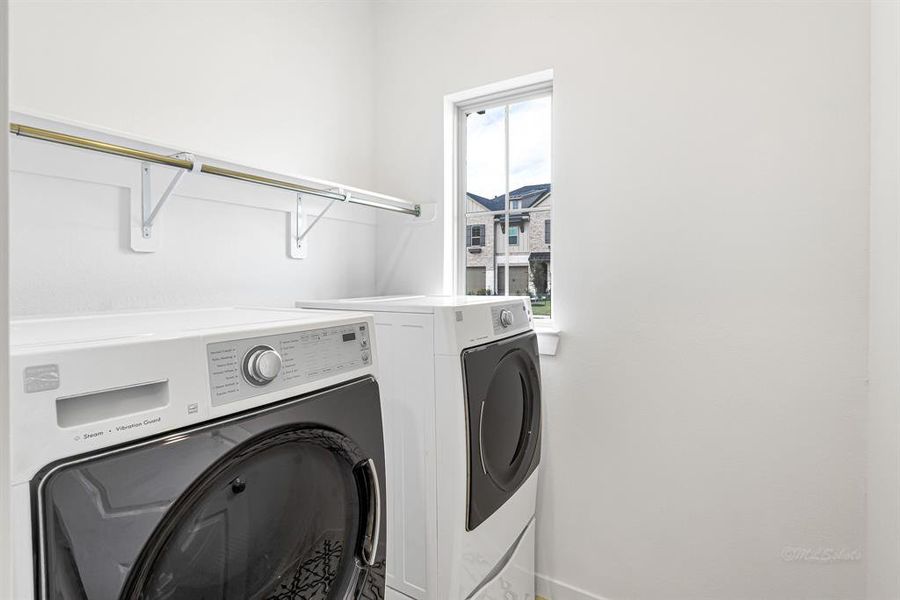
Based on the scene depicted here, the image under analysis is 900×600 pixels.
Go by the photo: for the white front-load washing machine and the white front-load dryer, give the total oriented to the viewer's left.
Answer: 0

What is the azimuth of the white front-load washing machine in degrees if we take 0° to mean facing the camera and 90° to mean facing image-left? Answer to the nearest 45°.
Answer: approximately 315°

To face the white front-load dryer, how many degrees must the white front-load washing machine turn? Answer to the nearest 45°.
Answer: approximately 90° to its left

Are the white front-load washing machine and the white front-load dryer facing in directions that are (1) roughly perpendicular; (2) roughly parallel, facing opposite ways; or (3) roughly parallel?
roughly parallel

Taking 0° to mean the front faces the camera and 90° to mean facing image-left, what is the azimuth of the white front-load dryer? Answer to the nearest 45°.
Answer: approximately 315°

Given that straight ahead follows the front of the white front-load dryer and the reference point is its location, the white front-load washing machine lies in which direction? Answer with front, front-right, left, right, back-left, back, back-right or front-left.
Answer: right
